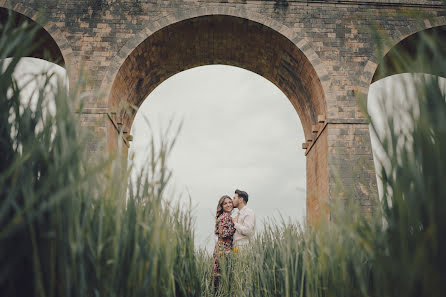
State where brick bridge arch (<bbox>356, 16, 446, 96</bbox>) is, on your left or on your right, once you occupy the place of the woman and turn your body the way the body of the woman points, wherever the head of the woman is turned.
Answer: on your left

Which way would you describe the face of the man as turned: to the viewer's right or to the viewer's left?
to the viewer's left

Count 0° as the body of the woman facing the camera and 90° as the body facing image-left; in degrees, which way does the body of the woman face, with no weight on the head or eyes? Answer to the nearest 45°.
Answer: approximately 315°

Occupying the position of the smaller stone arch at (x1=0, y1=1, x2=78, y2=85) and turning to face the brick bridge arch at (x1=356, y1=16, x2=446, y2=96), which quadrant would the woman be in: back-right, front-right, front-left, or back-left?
front-right
